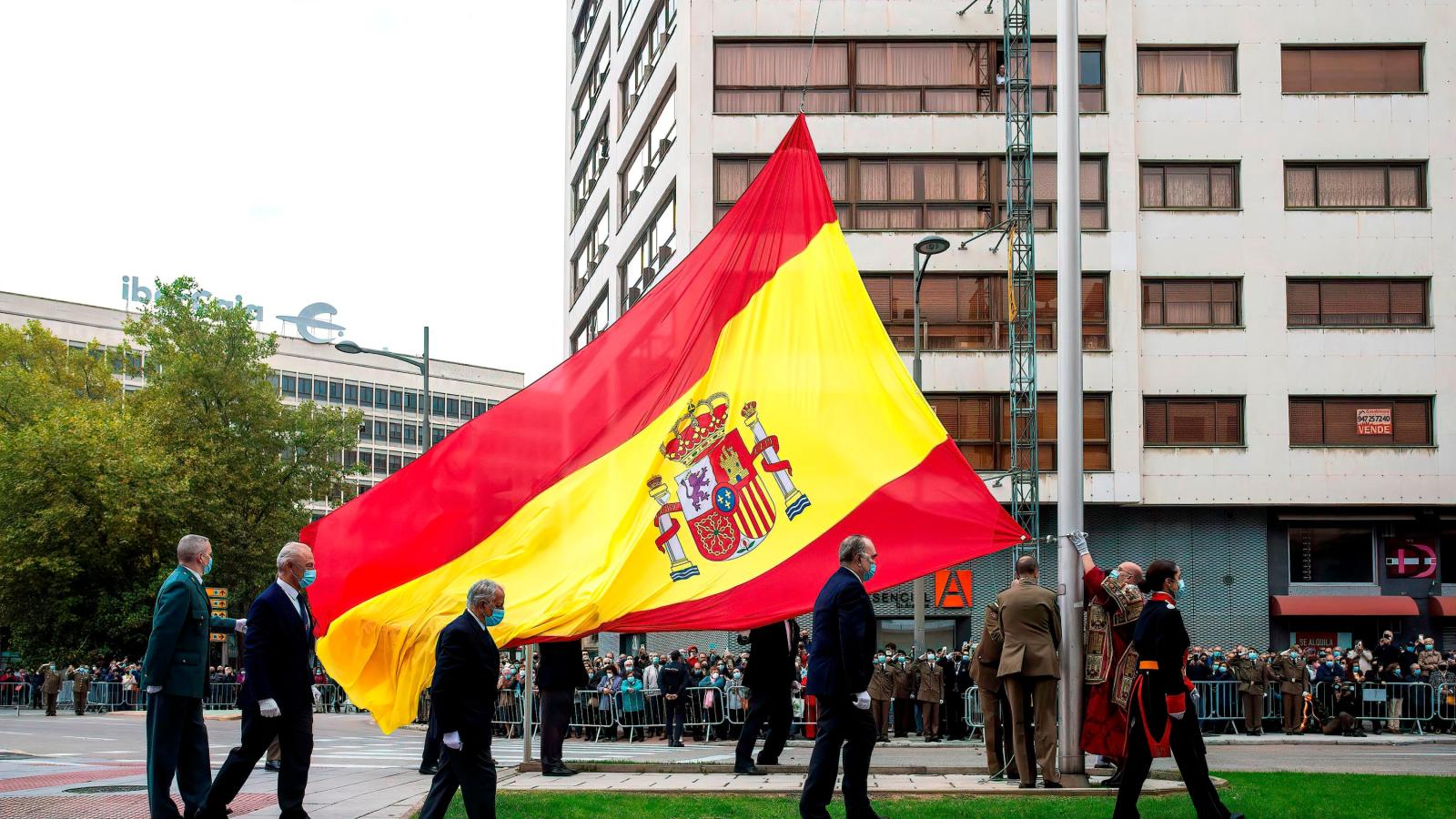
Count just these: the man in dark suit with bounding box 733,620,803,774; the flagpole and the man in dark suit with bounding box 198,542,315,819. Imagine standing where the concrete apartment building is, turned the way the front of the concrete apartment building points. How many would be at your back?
0

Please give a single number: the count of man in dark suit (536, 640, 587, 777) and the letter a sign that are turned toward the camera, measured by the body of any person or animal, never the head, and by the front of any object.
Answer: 1

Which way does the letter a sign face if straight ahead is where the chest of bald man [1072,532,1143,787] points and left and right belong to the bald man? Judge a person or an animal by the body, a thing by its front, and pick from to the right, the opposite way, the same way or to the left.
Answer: to the left

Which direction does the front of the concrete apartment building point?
toward the camera

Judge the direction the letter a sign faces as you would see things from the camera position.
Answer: facing the viewer

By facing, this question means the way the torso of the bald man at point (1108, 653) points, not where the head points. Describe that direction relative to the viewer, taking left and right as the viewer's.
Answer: facing to the left of the viewer

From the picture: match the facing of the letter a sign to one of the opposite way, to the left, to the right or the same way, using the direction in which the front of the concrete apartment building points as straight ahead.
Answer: the same way

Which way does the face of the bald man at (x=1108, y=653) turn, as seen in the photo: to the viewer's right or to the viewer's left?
to the viewer's left

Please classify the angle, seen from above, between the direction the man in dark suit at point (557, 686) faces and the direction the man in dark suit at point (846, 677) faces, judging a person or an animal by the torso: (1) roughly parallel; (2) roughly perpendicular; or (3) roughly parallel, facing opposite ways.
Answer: roughly parallel

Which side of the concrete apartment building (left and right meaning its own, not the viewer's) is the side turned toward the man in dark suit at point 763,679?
front

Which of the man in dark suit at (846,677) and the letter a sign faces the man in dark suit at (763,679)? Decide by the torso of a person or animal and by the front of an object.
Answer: the letter a sign
